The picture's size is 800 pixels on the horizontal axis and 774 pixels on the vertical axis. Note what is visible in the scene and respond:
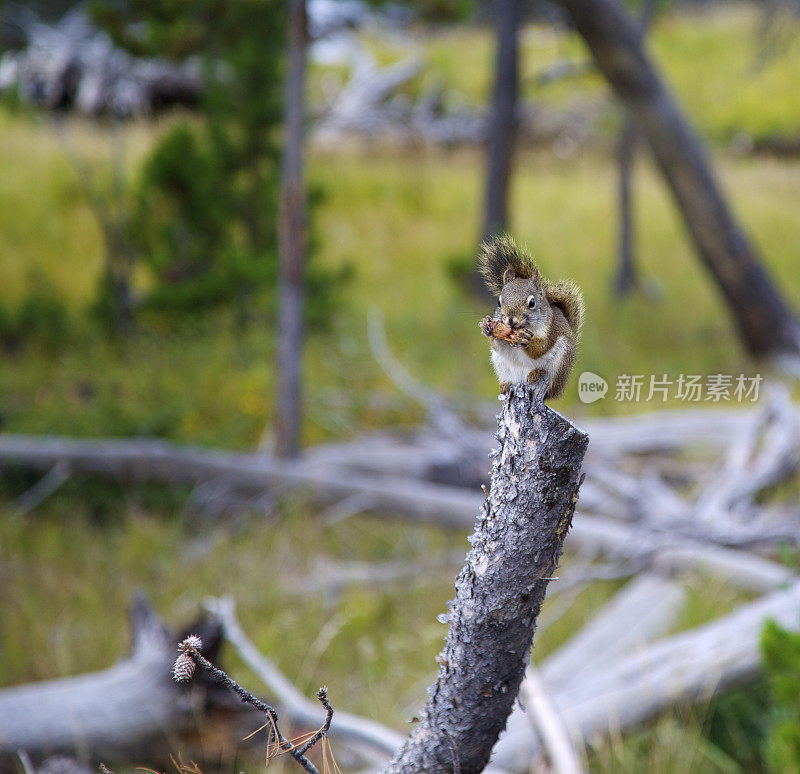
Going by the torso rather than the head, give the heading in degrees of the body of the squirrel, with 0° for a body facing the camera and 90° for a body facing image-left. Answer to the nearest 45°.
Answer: approximately 45°

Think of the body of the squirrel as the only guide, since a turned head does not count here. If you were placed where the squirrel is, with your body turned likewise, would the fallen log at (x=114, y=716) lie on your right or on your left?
on your right

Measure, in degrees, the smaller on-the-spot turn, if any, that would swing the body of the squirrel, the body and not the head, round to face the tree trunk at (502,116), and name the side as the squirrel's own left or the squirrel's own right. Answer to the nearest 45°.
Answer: approximately 135° to the squirrel's own right
